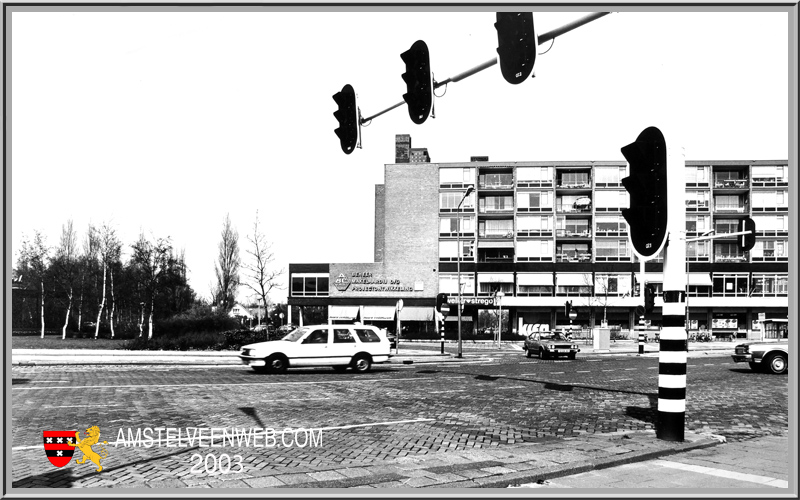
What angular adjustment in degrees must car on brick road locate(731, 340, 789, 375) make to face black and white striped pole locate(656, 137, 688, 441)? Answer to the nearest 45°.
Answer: approximately 45° to its left

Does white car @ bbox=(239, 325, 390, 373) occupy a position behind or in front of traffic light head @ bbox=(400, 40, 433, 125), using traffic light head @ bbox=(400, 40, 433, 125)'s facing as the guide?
in front

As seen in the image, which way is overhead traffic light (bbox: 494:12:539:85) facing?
away from the camera

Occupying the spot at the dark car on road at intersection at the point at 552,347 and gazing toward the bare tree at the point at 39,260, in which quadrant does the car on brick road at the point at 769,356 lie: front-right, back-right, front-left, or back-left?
back-left

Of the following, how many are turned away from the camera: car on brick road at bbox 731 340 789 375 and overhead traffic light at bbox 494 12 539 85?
1

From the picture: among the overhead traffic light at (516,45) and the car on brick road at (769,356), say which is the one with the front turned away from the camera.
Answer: the overhead traffic light
